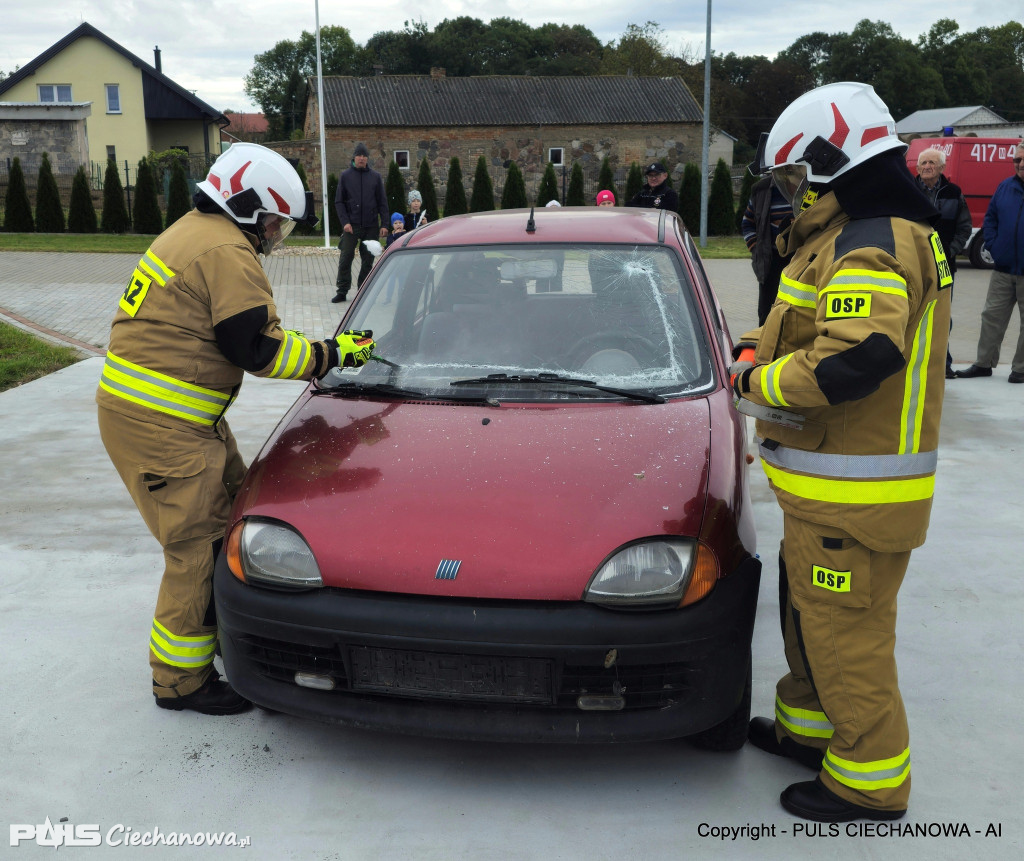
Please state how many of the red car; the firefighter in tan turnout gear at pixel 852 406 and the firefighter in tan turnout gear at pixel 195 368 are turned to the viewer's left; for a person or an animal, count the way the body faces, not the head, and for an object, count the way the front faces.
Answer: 1

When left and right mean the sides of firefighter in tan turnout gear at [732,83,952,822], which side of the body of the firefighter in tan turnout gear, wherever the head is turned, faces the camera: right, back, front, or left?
left

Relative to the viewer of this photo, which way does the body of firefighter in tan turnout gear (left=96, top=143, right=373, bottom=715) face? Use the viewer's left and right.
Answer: facing to the right of the viewer

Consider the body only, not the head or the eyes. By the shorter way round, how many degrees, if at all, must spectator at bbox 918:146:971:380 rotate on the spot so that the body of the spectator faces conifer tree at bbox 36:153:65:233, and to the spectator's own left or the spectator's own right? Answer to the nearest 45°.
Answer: approximately 90° to the spectator's own right

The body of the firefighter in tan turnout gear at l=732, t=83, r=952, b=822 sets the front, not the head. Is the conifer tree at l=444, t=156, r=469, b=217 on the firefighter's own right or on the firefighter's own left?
on the firefighter's own right

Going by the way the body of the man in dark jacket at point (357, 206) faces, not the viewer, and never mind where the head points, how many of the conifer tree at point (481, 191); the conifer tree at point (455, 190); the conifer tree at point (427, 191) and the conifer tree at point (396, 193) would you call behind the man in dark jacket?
4

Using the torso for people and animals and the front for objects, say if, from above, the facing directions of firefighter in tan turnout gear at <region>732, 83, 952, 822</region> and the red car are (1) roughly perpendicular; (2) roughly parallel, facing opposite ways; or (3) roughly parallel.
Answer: roughly perpendicular

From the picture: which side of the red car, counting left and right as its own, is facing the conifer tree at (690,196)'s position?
back

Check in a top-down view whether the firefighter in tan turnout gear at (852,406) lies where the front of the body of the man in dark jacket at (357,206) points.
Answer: yes

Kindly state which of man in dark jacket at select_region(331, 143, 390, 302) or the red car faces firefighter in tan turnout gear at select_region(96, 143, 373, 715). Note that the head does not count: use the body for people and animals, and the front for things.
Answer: the man in dark jacket

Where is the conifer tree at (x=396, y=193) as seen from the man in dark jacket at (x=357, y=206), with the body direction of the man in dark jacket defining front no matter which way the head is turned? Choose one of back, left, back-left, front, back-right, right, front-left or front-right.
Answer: back

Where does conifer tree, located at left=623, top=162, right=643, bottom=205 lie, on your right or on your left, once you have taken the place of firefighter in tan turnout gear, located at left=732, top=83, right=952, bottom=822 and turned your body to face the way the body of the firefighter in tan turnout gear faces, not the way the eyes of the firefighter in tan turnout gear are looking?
on your right
